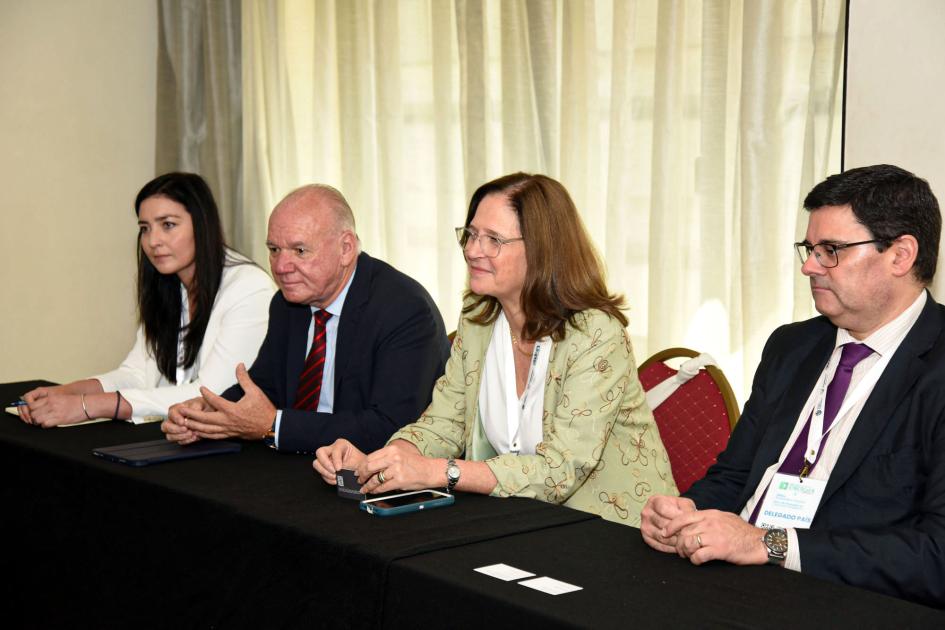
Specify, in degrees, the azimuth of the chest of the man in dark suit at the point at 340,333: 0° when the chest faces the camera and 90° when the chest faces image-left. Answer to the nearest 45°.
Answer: approximately 45°

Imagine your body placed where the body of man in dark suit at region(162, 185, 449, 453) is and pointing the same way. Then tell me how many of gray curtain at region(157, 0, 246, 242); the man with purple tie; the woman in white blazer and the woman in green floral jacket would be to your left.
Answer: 2

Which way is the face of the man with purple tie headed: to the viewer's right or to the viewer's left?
to the viewer's left

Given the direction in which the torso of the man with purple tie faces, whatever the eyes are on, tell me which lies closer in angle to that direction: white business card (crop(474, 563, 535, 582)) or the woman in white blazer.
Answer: the white business card

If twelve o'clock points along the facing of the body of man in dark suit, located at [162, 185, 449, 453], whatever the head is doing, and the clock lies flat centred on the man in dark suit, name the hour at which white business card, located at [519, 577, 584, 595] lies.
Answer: The white business card is roughly at 10 o'clock from the man in dark suit.

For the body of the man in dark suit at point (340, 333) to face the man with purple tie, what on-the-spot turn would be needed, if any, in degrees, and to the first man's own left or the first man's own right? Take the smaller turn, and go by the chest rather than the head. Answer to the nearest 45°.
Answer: approximately 90° to the first man's own left

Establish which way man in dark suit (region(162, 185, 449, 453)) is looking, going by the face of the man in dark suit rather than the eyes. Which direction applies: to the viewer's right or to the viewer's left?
to the viewer's left

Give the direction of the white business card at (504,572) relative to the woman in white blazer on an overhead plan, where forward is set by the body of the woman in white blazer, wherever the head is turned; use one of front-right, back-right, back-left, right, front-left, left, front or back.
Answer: front-left

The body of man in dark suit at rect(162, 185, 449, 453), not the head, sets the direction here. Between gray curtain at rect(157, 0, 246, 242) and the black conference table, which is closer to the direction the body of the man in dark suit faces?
the black conference table

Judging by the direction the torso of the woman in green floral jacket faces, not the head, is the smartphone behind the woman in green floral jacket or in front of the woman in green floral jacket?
in front

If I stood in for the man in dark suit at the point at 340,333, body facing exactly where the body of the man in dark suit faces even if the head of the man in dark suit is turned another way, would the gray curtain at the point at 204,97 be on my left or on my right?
on my right

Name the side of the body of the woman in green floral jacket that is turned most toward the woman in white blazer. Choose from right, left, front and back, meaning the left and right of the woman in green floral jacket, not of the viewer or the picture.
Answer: right
